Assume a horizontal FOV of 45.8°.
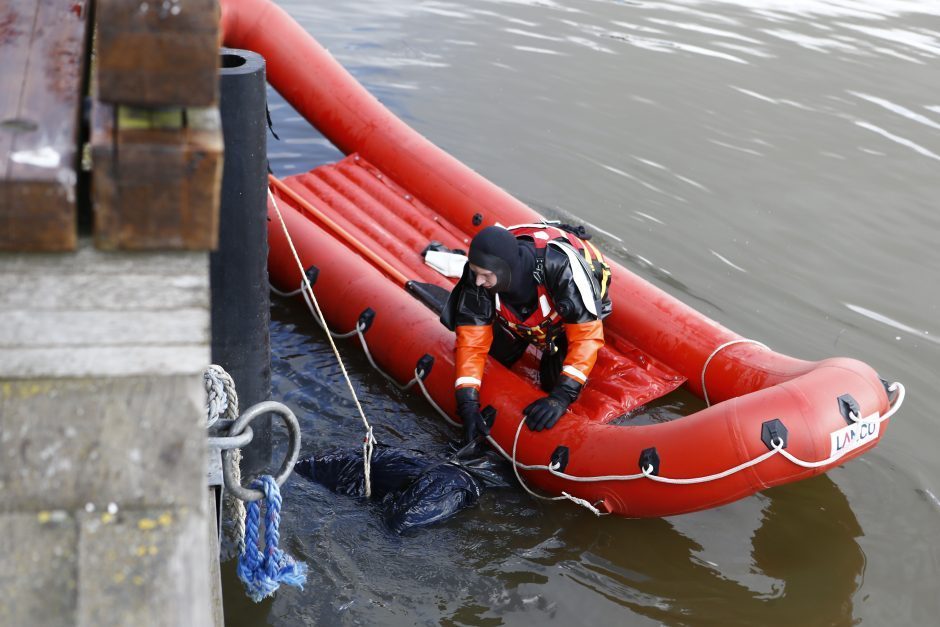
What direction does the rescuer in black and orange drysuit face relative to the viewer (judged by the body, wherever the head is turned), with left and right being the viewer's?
facing the viewer and to the left of the viewer

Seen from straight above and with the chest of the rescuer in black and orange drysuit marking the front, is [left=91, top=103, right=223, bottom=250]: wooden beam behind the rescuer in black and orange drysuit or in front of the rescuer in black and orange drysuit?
in front

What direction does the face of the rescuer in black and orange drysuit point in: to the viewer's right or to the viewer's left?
to the viewer's left

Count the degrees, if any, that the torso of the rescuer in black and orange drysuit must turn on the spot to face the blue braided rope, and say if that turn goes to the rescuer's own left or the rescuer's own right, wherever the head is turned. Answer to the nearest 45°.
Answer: approximately 45° to the rescuer's own left

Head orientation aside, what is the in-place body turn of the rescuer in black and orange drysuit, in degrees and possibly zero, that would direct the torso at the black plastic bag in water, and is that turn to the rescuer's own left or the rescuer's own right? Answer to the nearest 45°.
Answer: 0° — they already face it
